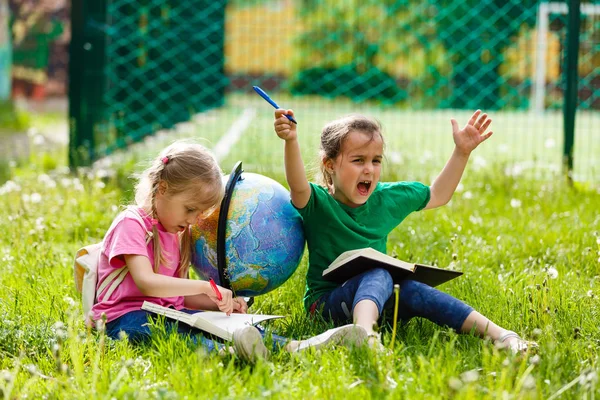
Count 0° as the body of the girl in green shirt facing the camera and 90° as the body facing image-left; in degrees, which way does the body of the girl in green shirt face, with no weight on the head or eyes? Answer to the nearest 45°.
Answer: approximately 315°

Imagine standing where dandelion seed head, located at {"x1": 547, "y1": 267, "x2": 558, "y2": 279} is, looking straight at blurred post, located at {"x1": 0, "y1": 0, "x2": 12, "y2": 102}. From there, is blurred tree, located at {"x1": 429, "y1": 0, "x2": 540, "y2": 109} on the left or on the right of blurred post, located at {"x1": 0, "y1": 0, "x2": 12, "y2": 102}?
right

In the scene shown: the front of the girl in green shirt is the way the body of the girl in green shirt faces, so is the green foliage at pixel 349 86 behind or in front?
behind

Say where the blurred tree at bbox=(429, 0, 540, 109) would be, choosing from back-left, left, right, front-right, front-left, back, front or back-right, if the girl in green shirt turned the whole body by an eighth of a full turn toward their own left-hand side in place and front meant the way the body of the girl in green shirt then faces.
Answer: left

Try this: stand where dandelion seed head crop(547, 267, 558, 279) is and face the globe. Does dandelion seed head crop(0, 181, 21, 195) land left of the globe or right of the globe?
right

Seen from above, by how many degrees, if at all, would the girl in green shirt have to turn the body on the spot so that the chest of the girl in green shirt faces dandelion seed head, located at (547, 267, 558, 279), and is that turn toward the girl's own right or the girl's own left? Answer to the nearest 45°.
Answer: approximately 45° to the girl's own left

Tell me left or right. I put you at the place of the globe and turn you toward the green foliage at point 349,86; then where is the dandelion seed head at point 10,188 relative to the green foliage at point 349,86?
left

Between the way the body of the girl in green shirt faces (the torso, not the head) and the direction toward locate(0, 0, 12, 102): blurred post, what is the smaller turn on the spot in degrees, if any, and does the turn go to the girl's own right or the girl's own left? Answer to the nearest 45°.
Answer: approximately 180°
